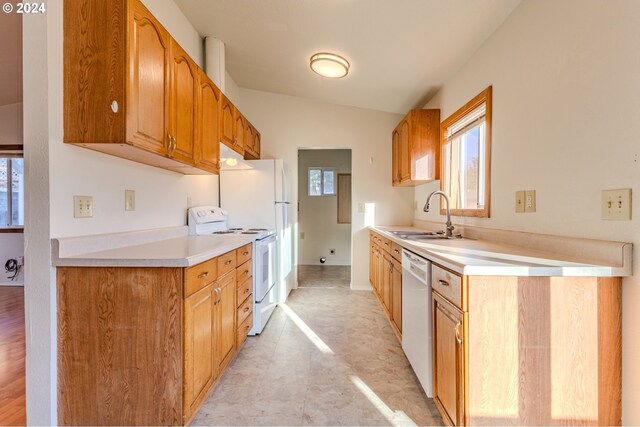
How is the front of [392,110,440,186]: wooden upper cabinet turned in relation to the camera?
facing to the left of the viewer

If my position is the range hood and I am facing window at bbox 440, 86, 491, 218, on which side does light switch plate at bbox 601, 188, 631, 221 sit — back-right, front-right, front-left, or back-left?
front-right

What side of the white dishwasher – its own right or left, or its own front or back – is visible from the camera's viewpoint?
left

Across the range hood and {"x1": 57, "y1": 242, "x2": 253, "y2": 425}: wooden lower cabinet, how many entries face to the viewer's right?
2

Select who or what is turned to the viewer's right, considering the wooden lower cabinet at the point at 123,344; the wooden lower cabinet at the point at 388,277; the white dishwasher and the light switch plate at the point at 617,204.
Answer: the wooden lower cabinet at the point at 123,344

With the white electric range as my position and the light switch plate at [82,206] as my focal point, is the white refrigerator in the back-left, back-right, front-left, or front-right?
back-right

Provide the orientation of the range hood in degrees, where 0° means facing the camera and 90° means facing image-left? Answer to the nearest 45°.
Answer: approximately 270°

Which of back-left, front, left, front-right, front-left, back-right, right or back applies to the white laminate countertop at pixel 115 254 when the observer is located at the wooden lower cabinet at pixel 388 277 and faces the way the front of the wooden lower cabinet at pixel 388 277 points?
front-left

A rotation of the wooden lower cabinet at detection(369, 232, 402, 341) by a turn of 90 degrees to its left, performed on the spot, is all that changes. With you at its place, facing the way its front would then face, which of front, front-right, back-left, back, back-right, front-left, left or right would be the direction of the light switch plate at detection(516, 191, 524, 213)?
front-left

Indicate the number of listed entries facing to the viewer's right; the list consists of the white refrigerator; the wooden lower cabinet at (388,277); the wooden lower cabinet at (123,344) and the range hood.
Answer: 3

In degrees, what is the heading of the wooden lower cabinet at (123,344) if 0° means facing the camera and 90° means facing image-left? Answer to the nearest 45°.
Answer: approximately 270°

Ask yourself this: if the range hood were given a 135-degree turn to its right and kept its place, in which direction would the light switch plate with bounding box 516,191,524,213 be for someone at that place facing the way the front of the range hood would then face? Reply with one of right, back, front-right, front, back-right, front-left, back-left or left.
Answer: left

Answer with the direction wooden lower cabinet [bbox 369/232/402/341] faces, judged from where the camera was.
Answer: facing to the left of the viewer
